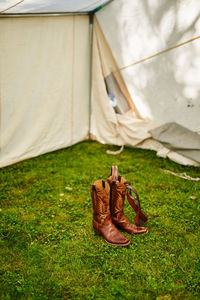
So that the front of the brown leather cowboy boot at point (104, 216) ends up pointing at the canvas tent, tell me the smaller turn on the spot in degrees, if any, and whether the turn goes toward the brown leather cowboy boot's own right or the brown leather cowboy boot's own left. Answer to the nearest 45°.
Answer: approximately 135° to the brown leather cowboy boot's own left

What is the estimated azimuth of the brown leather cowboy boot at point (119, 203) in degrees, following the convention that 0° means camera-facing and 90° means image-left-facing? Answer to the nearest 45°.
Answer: approximately 315°

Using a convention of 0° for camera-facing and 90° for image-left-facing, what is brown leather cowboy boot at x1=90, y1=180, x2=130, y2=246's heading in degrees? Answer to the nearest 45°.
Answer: approximately 315°

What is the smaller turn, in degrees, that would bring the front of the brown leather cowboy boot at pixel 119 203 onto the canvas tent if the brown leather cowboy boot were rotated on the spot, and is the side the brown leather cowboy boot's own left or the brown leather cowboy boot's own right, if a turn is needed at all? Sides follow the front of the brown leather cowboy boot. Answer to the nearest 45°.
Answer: approximately 135° to the brown leather cowboy boot's own left

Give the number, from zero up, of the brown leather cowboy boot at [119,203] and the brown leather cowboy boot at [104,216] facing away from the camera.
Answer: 0
